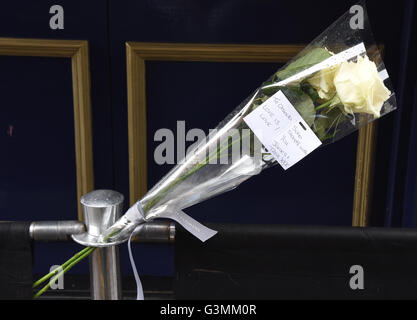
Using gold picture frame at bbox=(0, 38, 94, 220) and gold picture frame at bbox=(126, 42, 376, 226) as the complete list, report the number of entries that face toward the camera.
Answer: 2

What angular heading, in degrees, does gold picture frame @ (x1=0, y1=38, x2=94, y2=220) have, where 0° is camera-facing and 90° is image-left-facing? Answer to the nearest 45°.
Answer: approximately 0°

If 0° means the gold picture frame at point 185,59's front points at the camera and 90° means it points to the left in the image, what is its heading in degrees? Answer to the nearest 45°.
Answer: approximately 0°

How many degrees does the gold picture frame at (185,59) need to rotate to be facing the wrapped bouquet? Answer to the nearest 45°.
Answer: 0° — it already faces it

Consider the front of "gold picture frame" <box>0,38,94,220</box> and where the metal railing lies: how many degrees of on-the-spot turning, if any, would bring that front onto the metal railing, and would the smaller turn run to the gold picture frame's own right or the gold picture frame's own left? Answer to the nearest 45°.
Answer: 0° — it already faces it

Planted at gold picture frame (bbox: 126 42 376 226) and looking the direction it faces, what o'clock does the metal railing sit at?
The metal railing is roughly at 12 o'clock from the gold picture frame.
